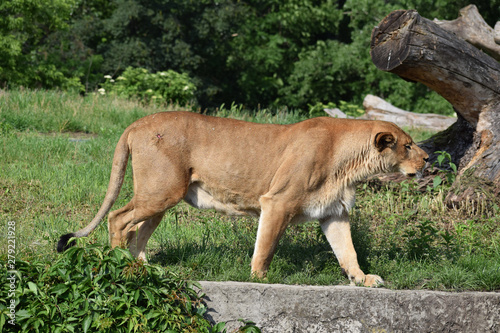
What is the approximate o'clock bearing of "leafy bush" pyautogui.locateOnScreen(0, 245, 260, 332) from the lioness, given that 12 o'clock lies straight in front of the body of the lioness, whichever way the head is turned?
The leafy bush is roughly at 4 o'clock from the lioness.

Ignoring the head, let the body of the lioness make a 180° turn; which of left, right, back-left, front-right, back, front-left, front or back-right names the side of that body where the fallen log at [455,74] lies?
back-right

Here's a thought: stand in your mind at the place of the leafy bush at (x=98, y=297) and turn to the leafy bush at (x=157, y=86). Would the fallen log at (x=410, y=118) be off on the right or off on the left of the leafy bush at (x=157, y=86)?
right

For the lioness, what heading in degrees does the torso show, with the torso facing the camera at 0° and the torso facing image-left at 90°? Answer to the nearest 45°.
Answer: approximately 270°

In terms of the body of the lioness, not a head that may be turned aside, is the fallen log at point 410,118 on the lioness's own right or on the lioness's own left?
on the lioness's own left

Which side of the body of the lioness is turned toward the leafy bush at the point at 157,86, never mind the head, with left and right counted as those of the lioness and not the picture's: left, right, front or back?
left
